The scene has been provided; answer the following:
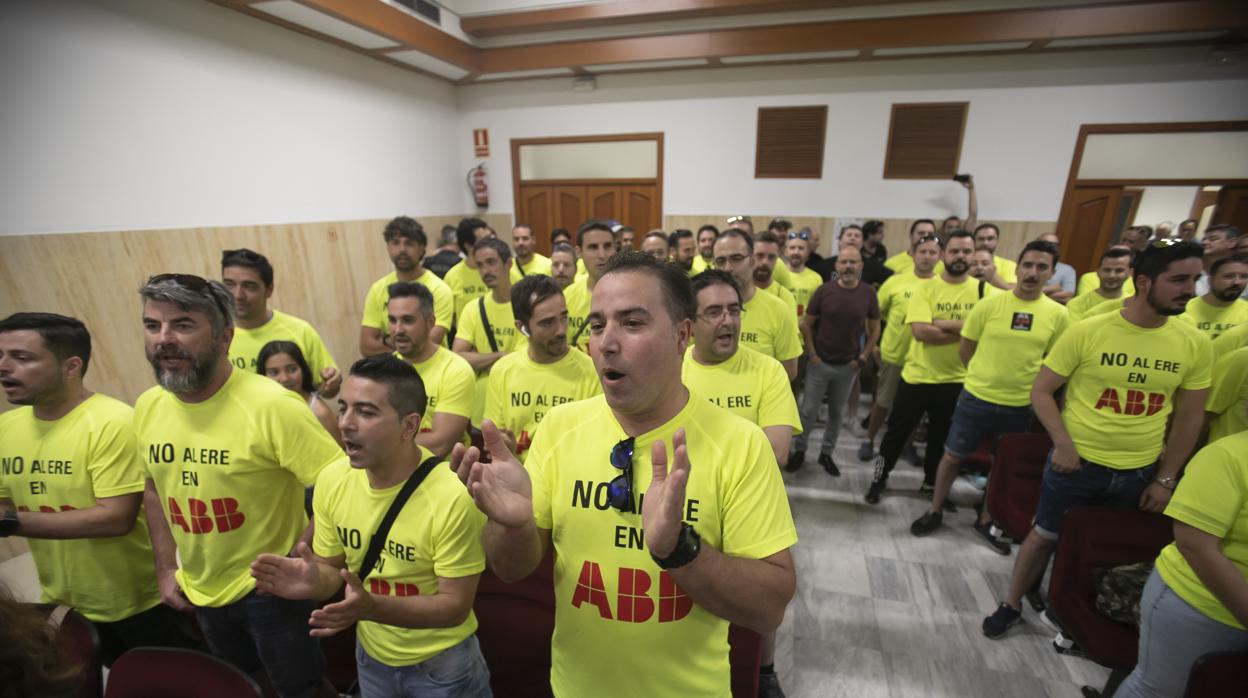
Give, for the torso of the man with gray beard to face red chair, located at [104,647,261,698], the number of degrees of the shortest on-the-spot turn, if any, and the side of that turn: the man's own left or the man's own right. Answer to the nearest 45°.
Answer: approximately 45° to the man's own left

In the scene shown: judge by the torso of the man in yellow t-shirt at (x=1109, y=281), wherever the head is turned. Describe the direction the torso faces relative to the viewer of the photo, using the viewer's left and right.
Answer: facing the viewer

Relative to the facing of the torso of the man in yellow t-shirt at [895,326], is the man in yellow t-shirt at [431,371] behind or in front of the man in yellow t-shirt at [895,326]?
in front

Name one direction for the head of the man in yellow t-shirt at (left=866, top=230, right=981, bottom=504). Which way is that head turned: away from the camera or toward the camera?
toward the camera

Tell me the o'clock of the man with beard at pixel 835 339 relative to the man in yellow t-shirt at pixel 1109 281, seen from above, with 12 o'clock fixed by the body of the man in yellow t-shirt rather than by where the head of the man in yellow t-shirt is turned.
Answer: The man with beard is roughly at 2 o'clock from the man in yellow t-shirt.

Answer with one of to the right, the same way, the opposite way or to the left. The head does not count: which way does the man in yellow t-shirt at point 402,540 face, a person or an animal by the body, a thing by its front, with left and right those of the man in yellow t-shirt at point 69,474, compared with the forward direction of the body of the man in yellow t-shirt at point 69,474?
the same way

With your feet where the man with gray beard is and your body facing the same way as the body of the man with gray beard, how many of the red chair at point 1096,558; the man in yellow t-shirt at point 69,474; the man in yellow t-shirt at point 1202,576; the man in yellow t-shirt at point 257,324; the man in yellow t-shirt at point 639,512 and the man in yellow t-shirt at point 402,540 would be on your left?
4

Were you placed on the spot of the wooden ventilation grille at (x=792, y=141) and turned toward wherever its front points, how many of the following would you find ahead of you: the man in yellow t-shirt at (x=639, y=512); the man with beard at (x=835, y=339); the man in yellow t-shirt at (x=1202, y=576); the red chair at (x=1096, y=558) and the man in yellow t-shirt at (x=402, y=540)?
5

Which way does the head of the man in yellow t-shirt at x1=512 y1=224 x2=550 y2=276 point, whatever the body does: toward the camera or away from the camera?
toward the camera

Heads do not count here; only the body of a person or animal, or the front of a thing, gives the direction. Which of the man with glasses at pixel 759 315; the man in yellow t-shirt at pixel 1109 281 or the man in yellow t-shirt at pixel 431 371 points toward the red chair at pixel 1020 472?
the man in yellow t-shirt at pixel 1109 281

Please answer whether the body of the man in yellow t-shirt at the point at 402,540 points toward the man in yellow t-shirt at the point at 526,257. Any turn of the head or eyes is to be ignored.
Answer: no

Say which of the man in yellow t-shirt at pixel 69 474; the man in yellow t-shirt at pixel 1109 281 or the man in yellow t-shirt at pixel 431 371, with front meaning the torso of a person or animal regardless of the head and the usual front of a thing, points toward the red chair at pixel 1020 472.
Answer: the man in yellow t-shirt at pixel 1109 281

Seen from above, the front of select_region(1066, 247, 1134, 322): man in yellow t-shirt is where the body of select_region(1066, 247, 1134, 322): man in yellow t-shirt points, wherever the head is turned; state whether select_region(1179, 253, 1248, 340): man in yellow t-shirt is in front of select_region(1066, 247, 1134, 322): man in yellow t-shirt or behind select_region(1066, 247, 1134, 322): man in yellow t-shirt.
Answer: in front

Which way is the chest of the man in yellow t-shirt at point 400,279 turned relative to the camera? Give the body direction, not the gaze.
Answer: toward the camera

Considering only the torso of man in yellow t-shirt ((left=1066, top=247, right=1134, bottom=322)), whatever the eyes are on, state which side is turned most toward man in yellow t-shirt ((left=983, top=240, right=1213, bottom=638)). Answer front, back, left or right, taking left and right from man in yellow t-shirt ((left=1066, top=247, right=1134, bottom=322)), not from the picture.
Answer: front

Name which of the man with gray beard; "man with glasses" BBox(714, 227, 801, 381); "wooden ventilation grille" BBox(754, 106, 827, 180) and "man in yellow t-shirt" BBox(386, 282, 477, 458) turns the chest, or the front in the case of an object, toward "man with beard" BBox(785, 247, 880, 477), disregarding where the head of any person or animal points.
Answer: the wooden ventilation grille

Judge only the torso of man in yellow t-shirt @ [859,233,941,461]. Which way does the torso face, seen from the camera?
toward the camera

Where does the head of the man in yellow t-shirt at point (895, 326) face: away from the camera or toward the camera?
toward the camera

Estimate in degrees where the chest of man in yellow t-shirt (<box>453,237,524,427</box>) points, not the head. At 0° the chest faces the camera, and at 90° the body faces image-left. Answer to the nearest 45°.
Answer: approximately 0°

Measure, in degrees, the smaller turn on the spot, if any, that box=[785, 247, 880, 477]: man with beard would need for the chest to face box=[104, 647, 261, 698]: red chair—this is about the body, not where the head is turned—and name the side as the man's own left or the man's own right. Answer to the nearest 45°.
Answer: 0° — they already face it

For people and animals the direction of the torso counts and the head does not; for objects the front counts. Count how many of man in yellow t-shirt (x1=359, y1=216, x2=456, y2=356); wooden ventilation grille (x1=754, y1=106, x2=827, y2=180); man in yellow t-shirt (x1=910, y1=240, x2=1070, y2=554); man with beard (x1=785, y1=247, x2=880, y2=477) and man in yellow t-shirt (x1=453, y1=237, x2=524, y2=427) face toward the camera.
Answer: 5

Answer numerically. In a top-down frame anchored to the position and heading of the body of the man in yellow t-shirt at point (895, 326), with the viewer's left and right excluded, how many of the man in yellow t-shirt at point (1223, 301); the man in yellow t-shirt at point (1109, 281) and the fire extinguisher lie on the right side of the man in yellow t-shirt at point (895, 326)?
1
